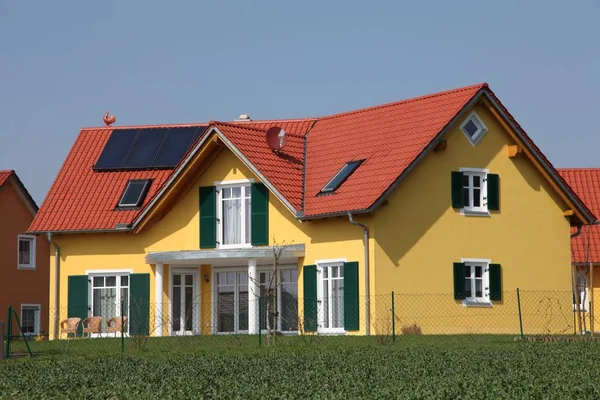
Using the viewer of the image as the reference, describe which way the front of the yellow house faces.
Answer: facing the viewer and to the left of the viewer

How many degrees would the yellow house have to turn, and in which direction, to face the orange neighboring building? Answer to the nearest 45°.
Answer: approximately 90° to its right

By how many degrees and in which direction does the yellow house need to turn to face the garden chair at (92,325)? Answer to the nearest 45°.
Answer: approximately 45° to its right

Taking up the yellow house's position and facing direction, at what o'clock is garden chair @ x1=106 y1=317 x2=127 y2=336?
The garden chair is roughly at 2 o'clock from the yellow house.

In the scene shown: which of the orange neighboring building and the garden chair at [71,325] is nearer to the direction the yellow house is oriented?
the garden chair

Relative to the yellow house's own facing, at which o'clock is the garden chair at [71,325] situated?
The garden chair is roughly at 2 o'clock from the yellow house.
